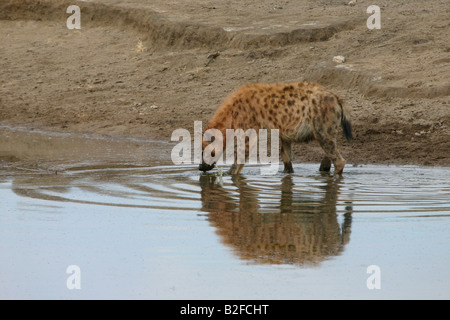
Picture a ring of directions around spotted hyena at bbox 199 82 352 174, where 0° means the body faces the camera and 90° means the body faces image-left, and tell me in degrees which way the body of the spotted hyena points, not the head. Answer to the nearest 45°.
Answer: approximately 90°

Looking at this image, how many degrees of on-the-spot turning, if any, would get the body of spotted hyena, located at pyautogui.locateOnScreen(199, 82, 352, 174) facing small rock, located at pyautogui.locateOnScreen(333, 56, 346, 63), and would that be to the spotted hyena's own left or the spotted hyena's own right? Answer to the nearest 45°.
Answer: approximately 90° to the spotted hyena's own right
